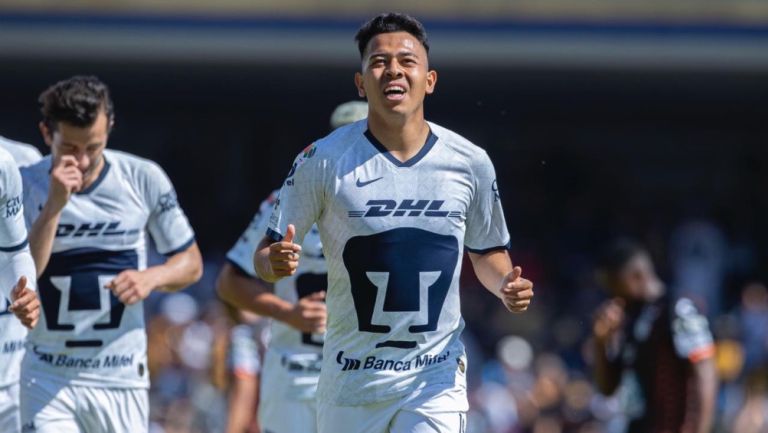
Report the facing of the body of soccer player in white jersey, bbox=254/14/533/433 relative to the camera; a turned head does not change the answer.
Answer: toward the camera

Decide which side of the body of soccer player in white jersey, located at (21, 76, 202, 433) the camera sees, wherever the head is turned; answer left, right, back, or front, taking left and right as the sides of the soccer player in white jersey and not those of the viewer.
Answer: front

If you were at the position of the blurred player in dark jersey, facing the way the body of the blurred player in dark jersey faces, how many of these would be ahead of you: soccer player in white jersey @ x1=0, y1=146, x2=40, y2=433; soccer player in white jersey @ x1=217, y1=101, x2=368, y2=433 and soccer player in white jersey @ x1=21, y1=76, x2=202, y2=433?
3

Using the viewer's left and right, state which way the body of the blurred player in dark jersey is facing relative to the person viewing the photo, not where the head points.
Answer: facing the viewer and to the left of the viewer

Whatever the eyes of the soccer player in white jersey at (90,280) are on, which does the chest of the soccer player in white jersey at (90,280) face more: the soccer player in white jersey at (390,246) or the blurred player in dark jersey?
the soccer player in white jersey

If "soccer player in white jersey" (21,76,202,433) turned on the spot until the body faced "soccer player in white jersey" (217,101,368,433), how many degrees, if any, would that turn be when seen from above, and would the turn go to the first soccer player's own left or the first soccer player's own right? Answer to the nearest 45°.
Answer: approximately 90° to the first soccer player's own left

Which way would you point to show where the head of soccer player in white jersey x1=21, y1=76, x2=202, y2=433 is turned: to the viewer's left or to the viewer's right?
to the viewer's right

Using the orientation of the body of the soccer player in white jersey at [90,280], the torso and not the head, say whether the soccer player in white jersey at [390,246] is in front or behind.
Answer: in front

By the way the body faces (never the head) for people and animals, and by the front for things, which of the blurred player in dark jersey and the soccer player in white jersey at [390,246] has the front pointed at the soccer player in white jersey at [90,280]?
the blurred player in dark jersey

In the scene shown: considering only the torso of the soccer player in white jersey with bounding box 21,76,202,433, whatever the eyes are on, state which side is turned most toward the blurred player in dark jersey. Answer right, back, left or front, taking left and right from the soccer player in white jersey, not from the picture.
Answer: left

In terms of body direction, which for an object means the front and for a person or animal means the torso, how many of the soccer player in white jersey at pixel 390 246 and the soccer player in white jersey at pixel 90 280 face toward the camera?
2
